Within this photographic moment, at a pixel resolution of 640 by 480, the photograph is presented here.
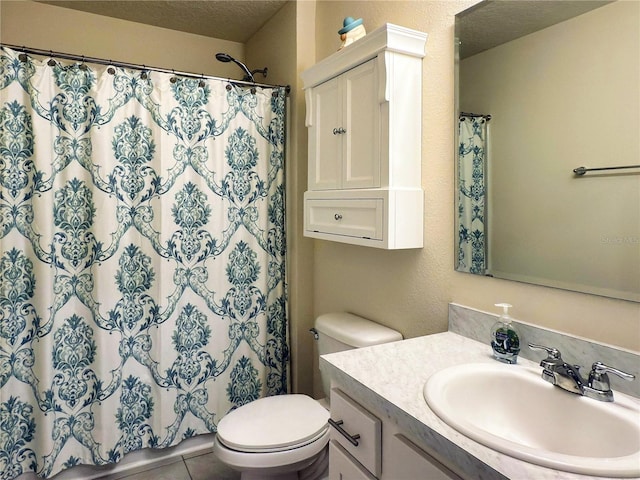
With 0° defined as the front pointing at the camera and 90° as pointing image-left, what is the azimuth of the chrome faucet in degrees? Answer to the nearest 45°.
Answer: approximately 45°

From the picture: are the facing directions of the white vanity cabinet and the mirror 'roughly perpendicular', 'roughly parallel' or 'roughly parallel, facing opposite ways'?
roughly parallel

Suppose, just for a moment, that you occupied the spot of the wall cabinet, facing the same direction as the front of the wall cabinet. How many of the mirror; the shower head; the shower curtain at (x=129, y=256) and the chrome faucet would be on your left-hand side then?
2

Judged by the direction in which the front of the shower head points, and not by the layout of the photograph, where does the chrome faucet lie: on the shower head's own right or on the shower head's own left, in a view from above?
on the shower head's own left

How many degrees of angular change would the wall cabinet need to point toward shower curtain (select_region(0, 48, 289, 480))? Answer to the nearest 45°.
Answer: approximately 45° to its right

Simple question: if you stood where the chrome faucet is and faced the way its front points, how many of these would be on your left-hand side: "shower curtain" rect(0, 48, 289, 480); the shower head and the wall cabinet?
0

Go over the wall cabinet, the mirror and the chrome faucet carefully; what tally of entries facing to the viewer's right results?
0

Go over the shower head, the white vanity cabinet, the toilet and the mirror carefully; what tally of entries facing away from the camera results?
0

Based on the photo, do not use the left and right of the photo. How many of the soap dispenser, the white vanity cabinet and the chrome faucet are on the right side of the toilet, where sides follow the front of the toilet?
0

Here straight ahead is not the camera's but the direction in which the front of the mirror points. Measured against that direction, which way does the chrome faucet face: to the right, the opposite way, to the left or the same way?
the same way

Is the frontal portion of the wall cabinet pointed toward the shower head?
no

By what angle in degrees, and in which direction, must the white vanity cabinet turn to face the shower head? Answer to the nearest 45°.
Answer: approximately 90° to its right

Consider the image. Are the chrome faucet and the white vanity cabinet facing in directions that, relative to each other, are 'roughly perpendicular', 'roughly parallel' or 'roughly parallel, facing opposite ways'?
roughly parallel

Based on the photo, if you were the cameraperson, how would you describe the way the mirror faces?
facing the viewer and to the left of the viewer

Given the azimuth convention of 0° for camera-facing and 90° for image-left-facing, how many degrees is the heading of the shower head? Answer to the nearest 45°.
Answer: approximately 45°
